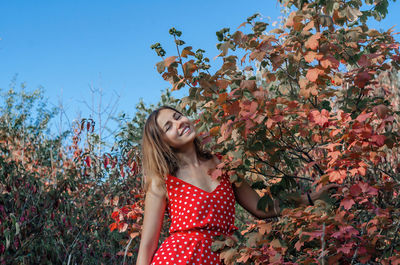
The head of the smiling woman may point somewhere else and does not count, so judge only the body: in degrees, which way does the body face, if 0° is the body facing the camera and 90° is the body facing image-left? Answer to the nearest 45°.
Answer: approximately 315°
